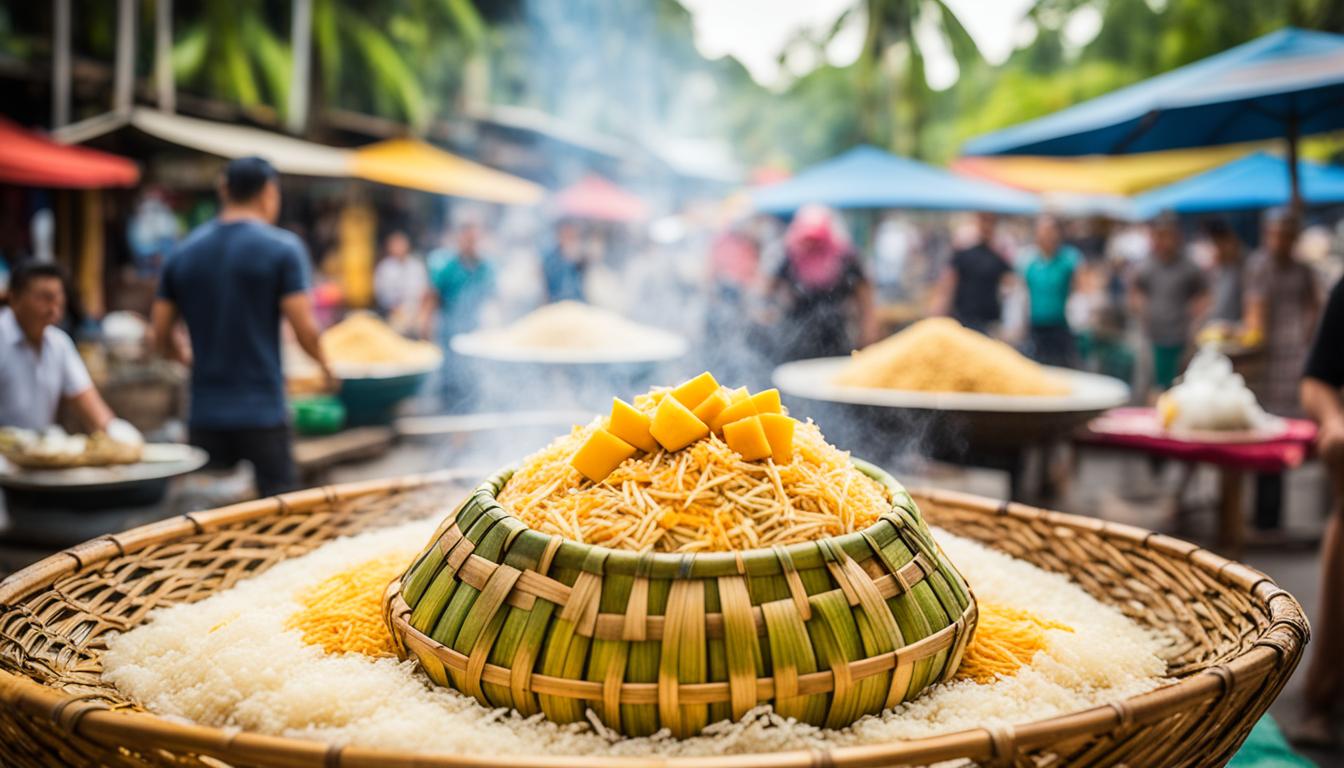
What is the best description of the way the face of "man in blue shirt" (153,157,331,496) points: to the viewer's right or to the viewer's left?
to the viewer's right

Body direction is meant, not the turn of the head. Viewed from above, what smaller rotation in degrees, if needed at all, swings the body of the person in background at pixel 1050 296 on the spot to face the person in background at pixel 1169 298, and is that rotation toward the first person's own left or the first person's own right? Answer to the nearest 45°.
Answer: approximately 90° to the first person's own left

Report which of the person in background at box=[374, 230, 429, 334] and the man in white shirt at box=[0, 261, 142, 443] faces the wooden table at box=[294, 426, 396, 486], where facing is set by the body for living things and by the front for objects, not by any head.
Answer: the person in background

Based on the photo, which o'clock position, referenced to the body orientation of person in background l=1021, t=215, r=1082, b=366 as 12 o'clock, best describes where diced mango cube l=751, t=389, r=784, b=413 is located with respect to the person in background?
The diced mango cube is roughly at 12 o'clock from the person in background.

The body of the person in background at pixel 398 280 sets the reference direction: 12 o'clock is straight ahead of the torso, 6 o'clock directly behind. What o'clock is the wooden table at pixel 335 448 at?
The wooden table is roughly at 12 o'clock from the person in background.

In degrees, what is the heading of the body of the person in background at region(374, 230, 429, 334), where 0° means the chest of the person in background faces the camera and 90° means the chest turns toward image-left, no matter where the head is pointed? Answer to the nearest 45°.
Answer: approximately 0°

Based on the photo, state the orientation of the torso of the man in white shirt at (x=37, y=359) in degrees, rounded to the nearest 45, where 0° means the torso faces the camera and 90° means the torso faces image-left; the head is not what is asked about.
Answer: approximately 315°

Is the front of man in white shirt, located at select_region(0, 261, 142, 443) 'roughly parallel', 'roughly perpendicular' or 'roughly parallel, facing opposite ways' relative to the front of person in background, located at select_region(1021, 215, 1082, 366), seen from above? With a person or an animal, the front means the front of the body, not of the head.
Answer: roughly perpendicular

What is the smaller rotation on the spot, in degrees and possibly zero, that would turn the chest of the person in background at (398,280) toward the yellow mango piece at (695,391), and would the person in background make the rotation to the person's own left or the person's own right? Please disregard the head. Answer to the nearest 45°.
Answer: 0° — they already face it

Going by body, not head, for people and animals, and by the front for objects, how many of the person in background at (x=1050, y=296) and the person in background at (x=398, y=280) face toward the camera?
2
